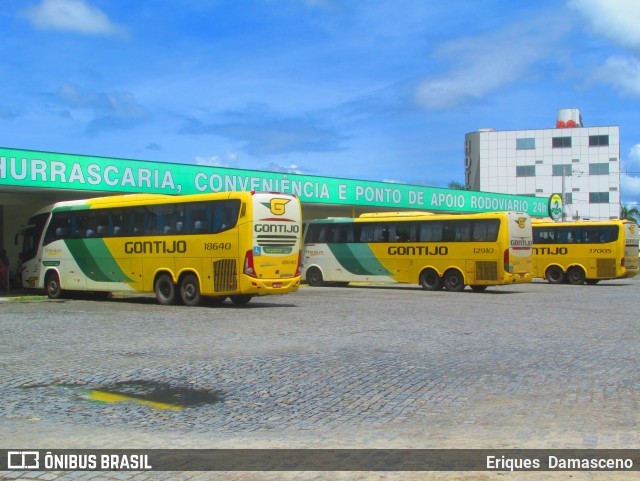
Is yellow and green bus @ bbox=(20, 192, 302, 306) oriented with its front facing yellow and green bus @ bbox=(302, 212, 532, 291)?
no

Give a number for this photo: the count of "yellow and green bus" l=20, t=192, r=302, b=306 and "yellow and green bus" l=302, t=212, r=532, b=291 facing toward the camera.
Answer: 0

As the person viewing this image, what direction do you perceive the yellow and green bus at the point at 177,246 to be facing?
facing away from the viewer and to the left of the viewer

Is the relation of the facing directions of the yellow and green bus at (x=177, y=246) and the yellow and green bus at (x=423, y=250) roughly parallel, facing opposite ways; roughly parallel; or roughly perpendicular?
roughly parallel

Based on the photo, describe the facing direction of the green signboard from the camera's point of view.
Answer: facing the viewer and to the right of the viewer

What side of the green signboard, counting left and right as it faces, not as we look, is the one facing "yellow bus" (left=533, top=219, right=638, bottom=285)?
left

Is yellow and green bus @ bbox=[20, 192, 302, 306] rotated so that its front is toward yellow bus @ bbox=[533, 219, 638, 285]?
no
